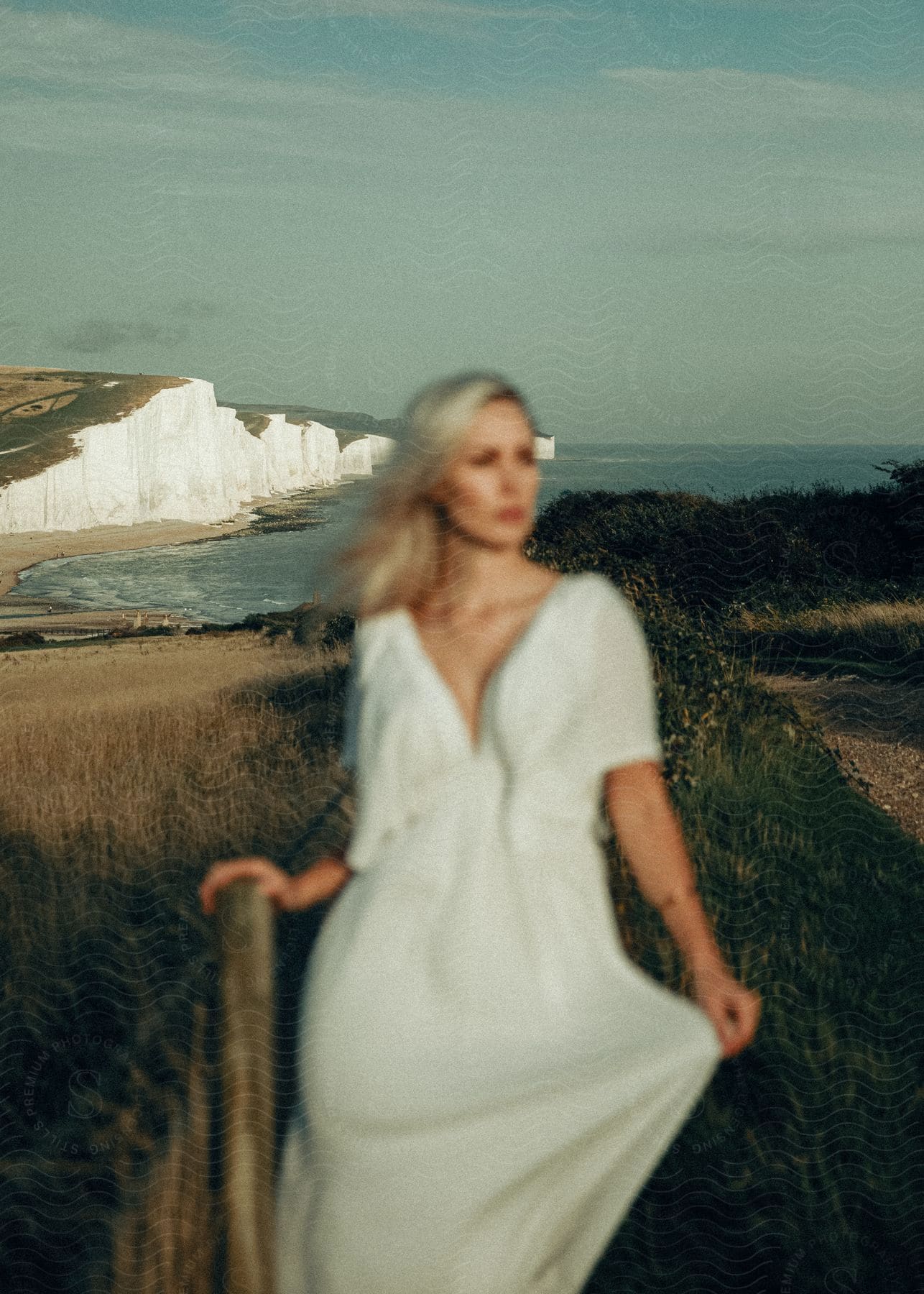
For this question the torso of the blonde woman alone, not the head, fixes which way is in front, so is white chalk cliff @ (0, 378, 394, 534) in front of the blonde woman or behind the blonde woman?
behind

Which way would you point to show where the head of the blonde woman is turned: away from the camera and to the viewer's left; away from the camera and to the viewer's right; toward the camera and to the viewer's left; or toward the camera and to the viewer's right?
toward the camera and to the viewer's right

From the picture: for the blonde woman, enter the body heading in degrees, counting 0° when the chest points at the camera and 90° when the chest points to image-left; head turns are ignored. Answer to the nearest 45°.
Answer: approximately 0°
